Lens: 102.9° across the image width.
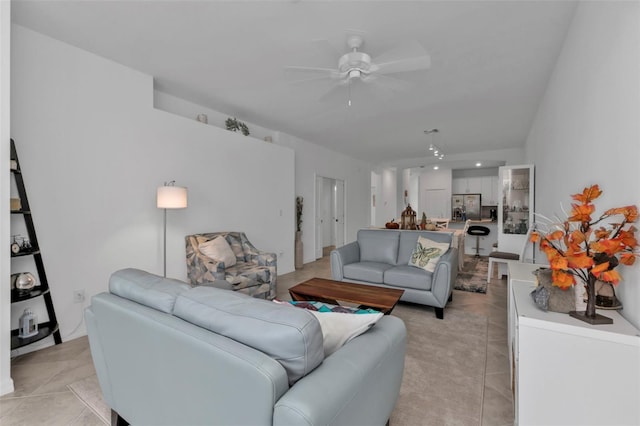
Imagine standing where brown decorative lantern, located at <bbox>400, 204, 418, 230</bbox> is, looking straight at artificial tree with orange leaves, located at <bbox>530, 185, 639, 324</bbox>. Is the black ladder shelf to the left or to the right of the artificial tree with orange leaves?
right

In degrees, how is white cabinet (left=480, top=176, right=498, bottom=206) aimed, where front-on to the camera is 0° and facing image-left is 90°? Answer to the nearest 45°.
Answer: approximately 0°

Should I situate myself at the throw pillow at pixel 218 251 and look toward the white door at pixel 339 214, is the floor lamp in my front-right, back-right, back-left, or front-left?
back-left

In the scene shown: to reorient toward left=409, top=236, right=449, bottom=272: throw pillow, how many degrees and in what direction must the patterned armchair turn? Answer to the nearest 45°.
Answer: approximately 45° to its left

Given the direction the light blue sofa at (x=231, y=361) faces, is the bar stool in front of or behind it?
in front

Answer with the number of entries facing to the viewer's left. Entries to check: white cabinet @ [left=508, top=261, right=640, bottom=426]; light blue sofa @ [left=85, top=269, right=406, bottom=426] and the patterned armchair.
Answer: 1

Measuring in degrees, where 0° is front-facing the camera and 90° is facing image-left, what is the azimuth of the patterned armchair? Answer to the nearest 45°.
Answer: approximately 315°

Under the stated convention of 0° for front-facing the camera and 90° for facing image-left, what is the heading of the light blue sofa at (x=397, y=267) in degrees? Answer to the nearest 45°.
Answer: approximately 45°

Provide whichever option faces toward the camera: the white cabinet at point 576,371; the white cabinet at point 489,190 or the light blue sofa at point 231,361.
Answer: the white cabinet at point 489,190

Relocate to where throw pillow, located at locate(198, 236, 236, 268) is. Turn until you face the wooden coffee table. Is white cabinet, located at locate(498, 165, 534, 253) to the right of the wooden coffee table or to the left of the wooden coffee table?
left

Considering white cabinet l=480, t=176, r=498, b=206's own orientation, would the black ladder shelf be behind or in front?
in front

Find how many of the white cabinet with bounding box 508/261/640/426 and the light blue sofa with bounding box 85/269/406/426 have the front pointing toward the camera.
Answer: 0

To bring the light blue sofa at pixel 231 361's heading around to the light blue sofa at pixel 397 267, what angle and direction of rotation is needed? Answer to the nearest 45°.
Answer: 0° — it already faces it

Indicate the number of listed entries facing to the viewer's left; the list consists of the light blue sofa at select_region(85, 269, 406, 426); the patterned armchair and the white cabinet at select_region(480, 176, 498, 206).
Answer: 0

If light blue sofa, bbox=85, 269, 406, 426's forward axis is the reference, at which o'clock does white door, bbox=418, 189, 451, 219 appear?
The white door is roughly at 12 o'clock from the light blue sofa.

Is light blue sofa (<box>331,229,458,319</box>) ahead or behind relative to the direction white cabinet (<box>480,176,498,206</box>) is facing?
ahead

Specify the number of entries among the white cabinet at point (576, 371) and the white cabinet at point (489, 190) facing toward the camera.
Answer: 1

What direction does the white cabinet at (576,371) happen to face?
to the viewer's left

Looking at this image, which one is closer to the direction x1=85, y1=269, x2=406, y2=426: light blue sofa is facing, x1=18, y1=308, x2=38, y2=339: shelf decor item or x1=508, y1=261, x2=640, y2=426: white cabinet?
the white cabinet
